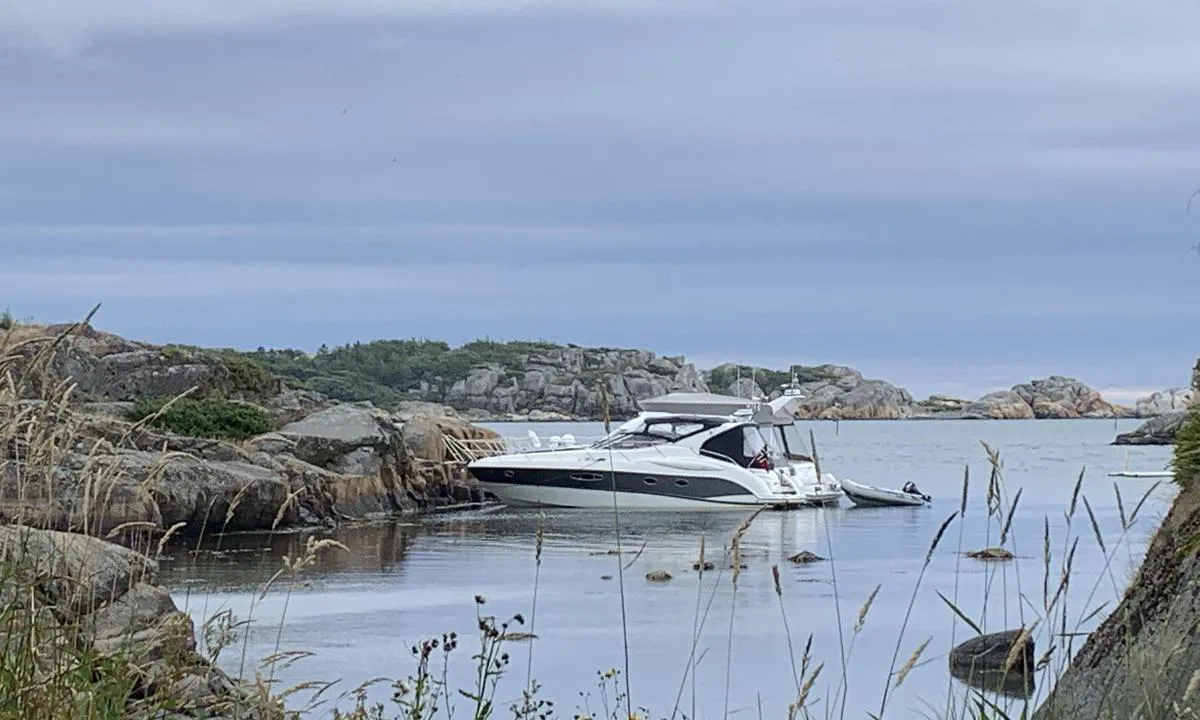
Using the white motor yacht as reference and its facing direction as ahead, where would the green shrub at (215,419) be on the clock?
The green shrub is roughly at 11 o'clock from the white motor yacht.

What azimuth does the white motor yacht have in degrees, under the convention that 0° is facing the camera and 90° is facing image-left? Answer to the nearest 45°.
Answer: approximately 90°

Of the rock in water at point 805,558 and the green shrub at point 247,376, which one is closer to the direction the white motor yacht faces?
the green shrub

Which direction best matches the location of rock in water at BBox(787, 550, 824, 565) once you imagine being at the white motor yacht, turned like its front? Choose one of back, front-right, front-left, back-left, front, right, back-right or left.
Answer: left

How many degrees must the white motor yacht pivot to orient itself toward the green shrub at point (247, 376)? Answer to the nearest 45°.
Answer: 0° — it already faces it

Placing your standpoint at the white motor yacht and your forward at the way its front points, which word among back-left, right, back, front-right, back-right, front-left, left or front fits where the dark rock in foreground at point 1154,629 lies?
left
